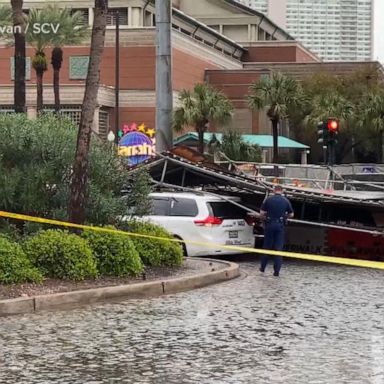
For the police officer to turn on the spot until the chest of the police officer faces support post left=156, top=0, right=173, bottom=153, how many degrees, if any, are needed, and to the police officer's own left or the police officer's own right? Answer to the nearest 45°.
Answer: approximately 45° to the police officer's own left

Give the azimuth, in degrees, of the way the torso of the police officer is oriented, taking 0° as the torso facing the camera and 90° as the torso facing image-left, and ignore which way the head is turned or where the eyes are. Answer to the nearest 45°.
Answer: approximately 180°

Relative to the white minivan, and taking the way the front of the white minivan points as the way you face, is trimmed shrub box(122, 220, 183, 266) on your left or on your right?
on your left

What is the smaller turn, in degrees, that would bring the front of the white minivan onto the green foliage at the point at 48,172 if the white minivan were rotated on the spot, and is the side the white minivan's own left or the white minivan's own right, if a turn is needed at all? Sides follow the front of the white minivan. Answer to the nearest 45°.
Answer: approximately 90° to the white minivan's own left

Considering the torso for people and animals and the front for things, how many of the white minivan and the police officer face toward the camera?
0

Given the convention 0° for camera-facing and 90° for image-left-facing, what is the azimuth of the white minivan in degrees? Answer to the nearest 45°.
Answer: approximately 135°
